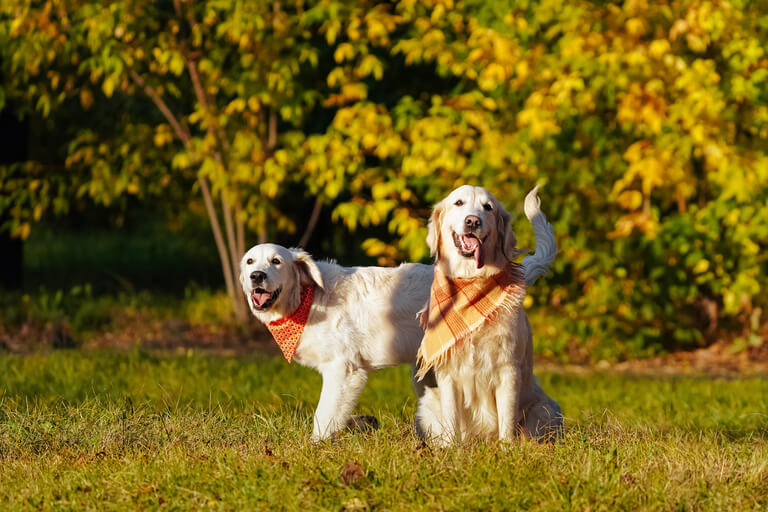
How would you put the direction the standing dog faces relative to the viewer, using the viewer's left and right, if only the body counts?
facing to the left of the viewer

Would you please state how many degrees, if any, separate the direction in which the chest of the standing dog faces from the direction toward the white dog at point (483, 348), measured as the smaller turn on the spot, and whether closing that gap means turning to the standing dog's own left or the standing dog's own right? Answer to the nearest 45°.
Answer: approximately 135° to the standing dog's own left

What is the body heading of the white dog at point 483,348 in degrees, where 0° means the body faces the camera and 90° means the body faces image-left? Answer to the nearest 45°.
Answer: approximately 0°

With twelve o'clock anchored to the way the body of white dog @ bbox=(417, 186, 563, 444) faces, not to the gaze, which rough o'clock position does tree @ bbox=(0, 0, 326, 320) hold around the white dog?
The tree is roughly at 5 o'clock from the white dog.

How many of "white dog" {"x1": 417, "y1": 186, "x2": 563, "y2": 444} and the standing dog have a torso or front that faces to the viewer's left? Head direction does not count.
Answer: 1

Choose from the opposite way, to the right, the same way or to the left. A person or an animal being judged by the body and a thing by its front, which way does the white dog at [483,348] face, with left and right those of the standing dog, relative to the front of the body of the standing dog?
to the left

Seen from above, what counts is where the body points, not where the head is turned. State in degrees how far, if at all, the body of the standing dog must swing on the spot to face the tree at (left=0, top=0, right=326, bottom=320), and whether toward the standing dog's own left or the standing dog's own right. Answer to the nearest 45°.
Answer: approximately 90° to the standing dog's own right

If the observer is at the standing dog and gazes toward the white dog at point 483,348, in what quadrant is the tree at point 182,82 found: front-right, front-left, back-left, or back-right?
back-left

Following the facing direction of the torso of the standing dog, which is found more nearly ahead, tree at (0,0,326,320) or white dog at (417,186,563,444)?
the tree

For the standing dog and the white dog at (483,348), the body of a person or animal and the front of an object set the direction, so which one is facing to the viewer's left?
the standing dog

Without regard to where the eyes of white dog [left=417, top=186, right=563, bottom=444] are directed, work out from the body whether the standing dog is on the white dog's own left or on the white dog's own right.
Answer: on the white dog's own right
